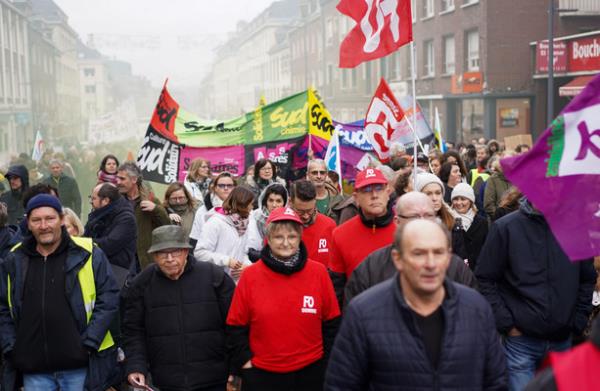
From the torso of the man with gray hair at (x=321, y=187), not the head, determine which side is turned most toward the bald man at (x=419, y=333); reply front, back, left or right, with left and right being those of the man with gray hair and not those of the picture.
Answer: front

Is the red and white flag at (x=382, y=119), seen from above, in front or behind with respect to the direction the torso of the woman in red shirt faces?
behind

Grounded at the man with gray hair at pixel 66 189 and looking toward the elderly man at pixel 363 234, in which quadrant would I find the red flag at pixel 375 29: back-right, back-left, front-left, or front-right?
front-left

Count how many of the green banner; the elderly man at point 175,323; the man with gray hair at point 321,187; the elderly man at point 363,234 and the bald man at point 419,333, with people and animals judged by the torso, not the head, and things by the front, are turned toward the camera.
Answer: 5

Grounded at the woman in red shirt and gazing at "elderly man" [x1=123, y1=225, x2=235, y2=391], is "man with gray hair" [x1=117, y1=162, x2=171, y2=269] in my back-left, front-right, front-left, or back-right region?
front-right

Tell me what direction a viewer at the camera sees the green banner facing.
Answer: facing the viewer

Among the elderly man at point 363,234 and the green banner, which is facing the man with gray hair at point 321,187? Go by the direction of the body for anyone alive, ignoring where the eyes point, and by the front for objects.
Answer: the green banner

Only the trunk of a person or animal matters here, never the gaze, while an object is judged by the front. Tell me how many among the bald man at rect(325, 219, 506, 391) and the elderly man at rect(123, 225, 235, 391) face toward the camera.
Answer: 2

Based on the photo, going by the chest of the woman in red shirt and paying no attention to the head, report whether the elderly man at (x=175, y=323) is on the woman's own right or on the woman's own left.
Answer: on the woman's own right

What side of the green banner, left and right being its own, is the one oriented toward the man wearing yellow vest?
front

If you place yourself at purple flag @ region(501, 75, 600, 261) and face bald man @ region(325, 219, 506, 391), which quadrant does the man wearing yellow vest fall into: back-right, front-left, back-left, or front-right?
front-right

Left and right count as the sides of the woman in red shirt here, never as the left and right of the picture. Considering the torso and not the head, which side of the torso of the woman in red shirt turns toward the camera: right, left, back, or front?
front
